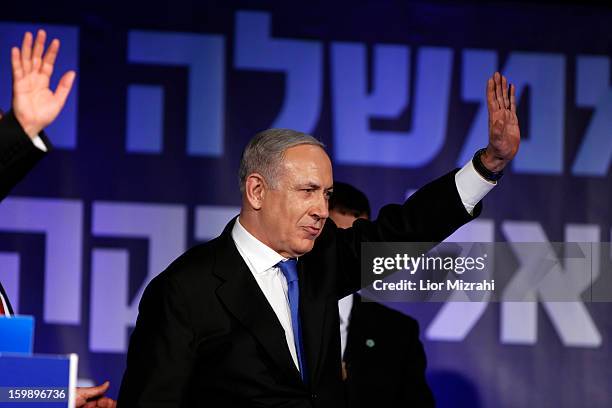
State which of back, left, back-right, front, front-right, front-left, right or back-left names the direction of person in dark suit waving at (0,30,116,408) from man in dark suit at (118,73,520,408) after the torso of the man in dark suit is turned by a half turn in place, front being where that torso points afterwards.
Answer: left

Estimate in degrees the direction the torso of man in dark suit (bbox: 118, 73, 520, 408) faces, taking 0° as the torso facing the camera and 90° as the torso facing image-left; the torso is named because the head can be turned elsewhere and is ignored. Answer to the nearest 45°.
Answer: approximately 315°

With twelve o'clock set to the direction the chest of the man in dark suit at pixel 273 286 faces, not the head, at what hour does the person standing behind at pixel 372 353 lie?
The person standing behind is roughly at 8 o'clock from the man in dark suit.
